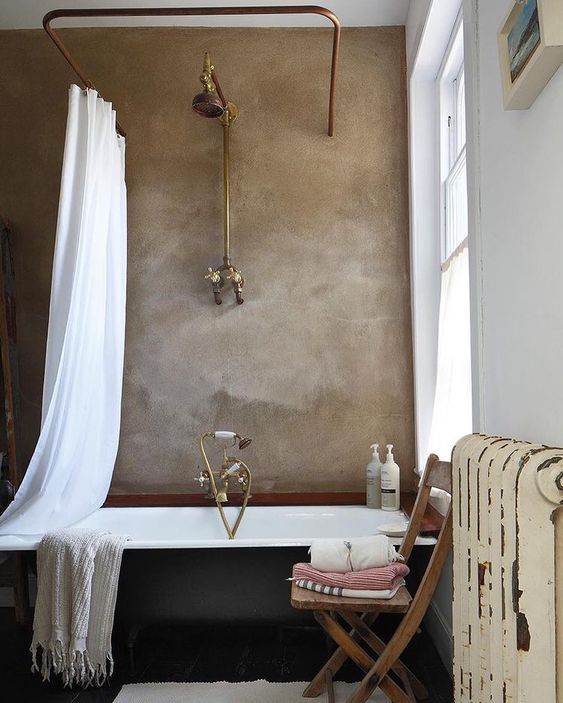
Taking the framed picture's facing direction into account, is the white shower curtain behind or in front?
in front

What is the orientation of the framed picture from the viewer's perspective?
to the viewer's left

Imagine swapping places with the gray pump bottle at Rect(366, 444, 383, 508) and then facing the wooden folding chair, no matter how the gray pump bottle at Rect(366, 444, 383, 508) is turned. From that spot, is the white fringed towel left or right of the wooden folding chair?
right

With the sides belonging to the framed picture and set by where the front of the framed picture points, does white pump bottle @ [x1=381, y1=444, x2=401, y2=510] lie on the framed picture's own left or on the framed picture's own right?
on the framed picture's own right

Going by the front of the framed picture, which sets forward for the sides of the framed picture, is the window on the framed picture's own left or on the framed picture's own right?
on the framed picture's own right

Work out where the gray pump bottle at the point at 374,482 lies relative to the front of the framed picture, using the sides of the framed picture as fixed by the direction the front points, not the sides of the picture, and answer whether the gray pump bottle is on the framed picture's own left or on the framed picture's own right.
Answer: on the framed picture's own right
